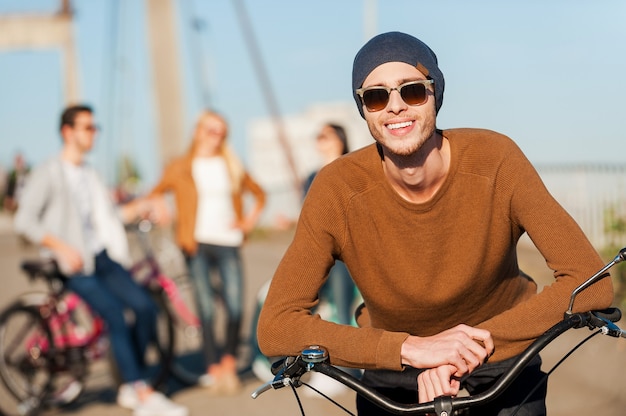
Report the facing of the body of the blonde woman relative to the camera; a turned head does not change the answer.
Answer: toward the camera

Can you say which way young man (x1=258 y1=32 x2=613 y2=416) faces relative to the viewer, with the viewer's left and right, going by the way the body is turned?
facing the viewer

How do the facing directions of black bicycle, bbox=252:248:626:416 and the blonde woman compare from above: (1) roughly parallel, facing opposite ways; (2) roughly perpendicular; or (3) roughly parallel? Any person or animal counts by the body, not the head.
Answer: roughly parallel

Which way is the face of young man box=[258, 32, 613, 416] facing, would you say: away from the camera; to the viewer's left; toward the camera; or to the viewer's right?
toward the camera

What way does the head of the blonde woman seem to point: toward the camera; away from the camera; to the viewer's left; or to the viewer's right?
toward the camera

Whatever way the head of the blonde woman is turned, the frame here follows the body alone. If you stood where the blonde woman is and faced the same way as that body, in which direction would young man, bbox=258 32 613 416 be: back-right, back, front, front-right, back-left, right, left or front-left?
front

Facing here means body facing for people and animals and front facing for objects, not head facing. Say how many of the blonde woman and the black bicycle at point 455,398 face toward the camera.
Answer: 2

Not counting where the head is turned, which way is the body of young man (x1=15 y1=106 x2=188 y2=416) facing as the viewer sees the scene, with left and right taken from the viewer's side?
facing the viewer and to the right of the viewer

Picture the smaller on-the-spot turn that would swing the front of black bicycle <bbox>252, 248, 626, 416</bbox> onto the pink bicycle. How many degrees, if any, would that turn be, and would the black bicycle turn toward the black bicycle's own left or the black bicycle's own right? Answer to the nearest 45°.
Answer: approximately 135° to the black bicycle's own right

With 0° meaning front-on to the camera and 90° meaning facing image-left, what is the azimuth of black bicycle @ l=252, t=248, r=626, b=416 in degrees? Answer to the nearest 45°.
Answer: approximately 0°

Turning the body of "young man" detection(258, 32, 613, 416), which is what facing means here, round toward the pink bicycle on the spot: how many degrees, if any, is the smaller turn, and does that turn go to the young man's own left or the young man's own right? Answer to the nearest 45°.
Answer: approximately 135° to the young man's own right

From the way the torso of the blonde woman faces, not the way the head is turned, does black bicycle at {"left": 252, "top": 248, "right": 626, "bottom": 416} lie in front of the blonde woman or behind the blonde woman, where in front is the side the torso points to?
in front

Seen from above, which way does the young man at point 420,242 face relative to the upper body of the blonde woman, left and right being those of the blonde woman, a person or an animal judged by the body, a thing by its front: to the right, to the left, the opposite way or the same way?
the same way
